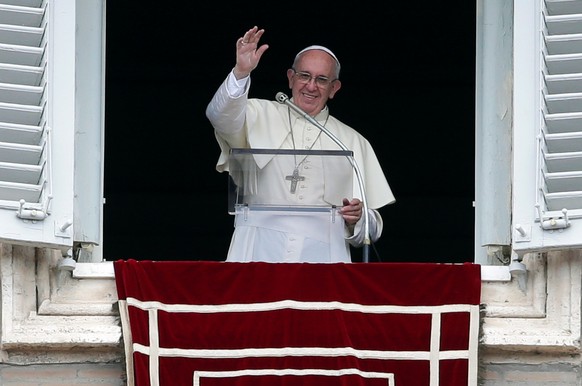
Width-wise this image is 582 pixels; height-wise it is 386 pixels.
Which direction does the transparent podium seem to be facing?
toward the camera

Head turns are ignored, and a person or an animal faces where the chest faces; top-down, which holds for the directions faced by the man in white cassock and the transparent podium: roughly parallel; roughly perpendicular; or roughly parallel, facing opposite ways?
roughly parallel

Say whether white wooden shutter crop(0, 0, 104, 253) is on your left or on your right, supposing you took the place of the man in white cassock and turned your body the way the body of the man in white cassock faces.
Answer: on your right

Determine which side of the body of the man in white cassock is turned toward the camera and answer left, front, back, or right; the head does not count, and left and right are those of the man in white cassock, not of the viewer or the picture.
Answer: front
